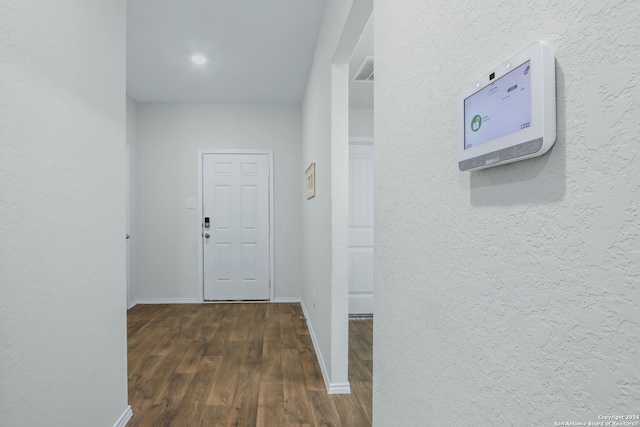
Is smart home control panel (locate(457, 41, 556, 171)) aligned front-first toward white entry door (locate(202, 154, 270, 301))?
no

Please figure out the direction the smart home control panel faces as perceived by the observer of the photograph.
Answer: facing the viewer and to the left of the viewer
